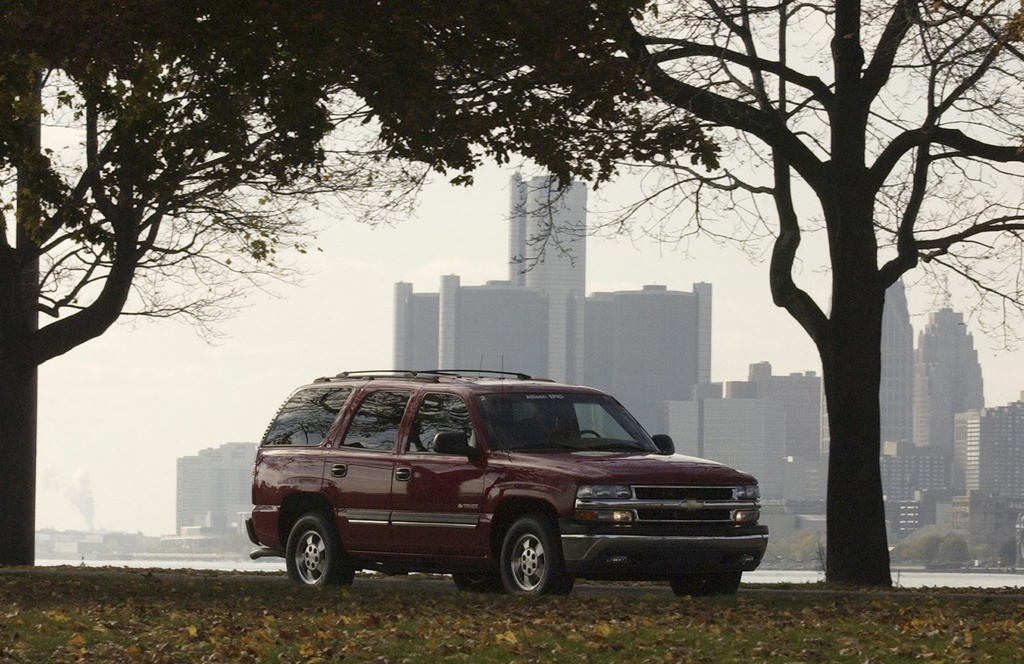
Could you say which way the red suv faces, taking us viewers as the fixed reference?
facing the viewer and to the right of the viewer
